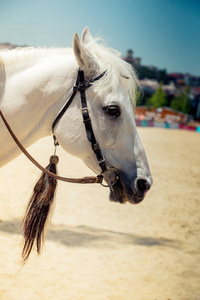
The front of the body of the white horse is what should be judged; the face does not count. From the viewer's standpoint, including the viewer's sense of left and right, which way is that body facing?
facing to the right of the viewer
